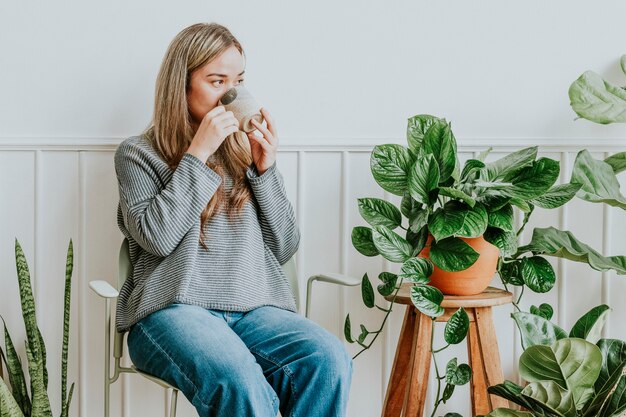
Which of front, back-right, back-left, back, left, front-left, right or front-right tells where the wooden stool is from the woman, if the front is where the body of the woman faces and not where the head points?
front-left

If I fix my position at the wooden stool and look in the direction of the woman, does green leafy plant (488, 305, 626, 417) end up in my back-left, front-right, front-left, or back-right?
back-left

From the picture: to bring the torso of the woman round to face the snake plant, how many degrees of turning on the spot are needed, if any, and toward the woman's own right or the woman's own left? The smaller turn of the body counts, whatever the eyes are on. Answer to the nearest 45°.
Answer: approximately 135° to the woman's own right

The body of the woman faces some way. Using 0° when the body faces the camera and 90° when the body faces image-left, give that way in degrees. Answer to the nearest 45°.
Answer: approximately 315°

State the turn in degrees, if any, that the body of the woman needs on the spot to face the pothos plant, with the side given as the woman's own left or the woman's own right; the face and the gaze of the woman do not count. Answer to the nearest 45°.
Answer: approximately 45° to the woman's own left
